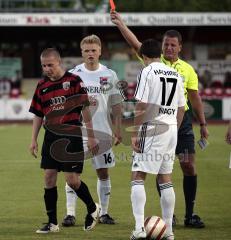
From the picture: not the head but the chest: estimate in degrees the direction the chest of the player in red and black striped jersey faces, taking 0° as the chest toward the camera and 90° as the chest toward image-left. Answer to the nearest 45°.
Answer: approximately 45°

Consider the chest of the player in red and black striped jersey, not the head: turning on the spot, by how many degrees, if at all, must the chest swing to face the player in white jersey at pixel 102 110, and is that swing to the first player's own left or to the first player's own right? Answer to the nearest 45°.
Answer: approximately 180°

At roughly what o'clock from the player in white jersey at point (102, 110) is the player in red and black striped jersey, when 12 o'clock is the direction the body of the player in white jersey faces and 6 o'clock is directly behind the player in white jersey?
The player in red and black striped jersey is roughly at 1 o'clock from the player in white jersey.

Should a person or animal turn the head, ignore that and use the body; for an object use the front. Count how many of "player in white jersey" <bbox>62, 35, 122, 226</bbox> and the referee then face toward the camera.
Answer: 2

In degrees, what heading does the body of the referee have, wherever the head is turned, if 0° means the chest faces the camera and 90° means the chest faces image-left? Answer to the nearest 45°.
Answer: approximately 0°

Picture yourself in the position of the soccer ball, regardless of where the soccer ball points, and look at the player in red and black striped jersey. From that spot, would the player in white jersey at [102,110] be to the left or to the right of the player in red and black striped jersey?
right

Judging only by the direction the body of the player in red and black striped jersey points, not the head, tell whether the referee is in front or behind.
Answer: behind

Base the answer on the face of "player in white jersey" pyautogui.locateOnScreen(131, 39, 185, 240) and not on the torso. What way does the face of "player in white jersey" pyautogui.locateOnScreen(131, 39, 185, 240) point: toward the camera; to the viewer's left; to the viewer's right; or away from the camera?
away from the camera

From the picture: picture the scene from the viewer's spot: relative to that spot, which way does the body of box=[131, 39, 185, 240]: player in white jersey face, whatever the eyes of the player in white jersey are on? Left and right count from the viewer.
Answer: facing away from the viewer and to the left of the viewer
